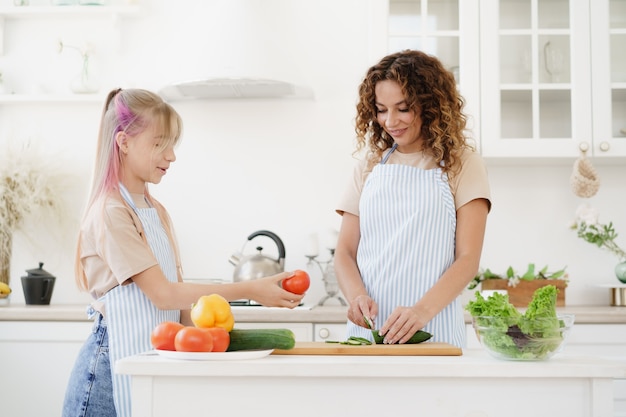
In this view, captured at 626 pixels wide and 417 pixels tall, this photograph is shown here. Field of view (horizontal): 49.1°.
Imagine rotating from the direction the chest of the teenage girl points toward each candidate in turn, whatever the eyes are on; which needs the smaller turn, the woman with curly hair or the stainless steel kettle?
the woman with curly hair

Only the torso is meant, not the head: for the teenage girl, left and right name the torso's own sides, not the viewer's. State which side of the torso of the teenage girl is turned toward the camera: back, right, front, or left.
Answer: right

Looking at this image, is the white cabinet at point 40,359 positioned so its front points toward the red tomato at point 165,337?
yes

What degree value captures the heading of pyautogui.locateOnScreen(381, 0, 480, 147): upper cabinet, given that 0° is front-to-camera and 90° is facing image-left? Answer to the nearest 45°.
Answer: approximately 0°

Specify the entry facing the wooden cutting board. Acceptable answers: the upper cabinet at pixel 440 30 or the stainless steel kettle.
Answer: the upper cabinet

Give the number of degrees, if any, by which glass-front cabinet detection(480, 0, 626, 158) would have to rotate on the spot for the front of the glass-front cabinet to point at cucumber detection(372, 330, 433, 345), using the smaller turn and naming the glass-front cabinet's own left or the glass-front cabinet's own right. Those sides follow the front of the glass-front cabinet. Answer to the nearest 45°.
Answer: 0° — it already faces it

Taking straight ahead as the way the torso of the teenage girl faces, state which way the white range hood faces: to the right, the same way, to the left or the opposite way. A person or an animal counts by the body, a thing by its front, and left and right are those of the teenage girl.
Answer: to the right

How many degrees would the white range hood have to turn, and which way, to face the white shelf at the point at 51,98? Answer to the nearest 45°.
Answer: approximately 90° to its right

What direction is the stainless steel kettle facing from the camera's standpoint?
to the viewer's left

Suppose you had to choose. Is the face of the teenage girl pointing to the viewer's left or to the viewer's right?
to the viewer's right
